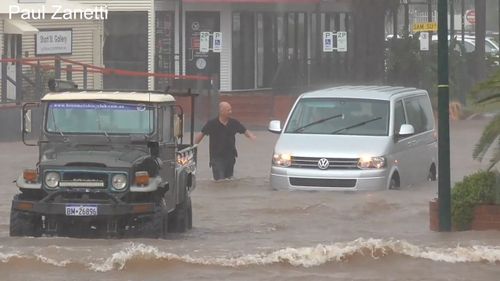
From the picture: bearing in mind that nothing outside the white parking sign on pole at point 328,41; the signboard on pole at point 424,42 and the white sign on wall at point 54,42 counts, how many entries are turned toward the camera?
3

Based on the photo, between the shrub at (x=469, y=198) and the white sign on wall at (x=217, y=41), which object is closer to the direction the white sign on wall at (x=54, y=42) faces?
the shrub

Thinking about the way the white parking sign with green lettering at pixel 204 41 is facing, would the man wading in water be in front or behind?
in front

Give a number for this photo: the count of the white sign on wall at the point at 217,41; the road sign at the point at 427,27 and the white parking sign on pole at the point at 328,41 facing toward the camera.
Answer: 3

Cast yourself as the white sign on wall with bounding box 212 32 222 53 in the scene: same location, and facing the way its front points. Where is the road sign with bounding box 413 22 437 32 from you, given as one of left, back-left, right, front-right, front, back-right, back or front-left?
left

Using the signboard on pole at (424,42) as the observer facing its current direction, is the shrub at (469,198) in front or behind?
in front

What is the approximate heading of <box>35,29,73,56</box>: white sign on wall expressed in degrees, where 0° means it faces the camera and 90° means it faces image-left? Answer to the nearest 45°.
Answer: approximately 0°

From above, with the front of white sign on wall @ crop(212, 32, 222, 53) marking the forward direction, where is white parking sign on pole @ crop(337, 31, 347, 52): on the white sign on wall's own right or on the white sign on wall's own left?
on the white sign on wall's own left

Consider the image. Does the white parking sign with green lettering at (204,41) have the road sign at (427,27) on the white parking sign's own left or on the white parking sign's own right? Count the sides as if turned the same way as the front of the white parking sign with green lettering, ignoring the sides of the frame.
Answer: on the white parking sign's own left
